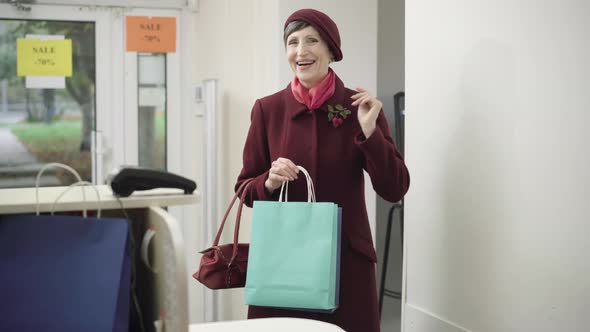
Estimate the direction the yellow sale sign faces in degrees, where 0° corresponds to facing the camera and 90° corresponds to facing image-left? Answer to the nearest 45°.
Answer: approximately 0°

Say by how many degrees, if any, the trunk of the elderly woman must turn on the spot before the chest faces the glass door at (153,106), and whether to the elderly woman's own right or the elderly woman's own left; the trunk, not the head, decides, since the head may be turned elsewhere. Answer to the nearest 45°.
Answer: approximately 135° to the elderly woman's own right

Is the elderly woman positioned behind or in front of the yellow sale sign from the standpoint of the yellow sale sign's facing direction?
in front

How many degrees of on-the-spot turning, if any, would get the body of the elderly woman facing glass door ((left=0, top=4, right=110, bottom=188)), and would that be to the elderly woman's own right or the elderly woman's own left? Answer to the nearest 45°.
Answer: approximately 135° to the elderly woman's own right

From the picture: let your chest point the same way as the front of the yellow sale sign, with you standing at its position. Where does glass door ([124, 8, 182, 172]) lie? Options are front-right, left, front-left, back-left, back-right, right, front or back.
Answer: left

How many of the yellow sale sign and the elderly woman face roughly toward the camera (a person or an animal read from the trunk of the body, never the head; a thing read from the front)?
2

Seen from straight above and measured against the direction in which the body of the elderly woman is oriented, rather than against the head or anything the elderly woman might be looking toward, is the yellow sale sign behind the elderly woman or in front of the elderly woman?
behind
